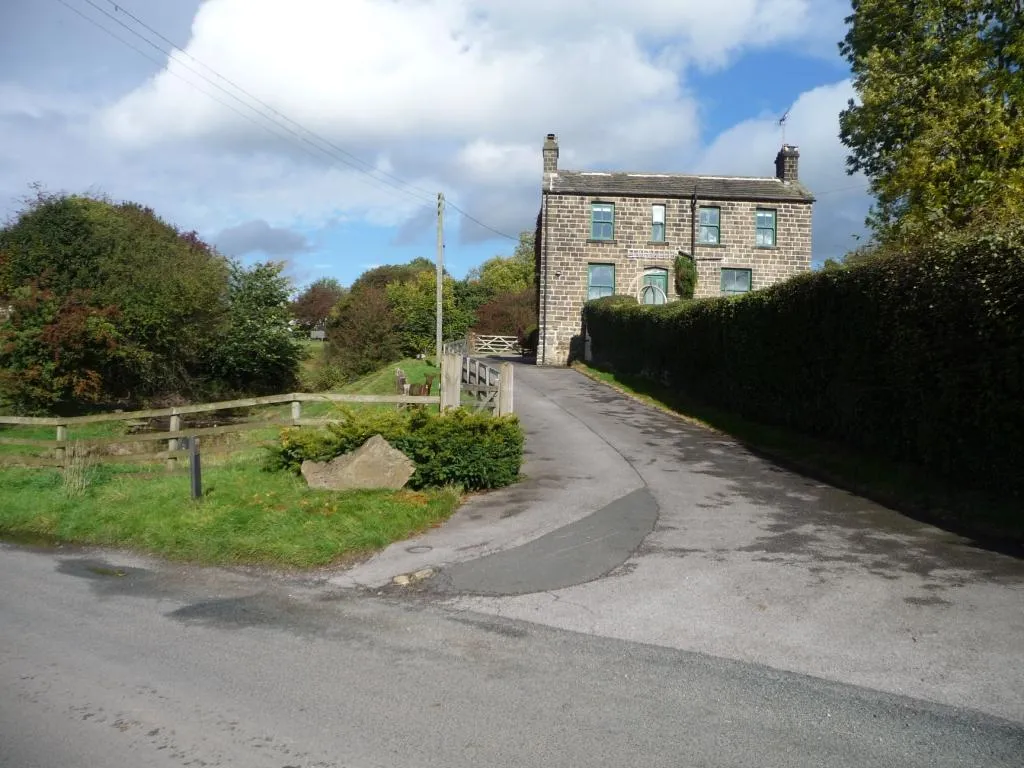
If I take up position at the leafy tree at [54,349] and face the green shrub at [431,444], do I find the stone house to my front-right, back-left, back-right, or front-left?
front-left

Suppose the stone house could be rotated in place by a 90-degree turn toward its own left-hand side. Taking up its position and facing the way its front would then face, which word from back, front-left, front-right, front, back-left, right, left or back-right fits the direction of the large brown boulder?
right

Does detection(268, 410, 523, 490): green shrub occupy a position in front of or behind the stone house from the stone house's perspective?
in front

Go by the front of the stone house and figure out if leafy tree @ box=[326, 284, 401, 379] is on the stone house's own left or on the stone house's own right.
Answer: on the stone house's own right

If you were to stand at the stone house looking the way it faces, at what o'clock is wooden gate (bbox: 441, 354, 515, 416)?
The wooden gate is roughly at 12 o'clock from the stone house.

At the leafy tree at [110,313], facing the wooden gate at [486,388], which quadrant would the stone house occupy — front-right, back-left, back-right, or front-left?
front-left

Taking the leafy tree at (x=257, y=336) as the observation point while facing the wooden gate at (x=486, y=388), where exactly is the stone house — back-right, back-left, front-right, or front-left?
front-left

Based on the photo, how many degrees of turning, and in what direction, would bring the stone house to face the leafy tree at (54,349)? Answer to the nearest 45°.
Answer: approximately 45° to its right

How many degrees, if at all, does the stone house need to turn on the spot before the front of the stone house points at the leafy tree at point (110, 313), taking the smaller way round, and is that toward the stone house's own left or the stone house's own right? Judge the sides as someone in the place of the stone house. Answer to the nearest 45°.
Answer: approximately 90° to the stone house's own right

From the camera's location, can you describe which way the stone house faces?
facing the viewer

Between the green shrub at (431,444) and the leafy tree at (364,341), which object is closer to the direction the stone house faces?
the green shrub

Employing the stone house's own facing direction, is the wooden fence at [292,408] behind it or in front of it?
in front

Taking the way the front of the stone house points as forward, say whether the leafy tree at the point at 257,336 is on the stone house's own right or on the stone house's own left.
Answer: on the stone house's own right

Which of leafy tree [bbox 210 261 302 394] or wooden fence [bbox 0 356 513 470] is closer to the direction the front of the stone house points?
the wooden fence
